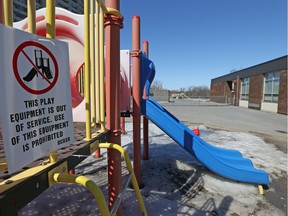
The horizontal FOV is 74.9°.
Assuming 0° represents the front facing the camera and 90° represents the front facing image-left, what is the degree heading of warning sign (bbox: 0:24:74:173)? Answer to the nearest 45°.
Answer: approximately 315°
